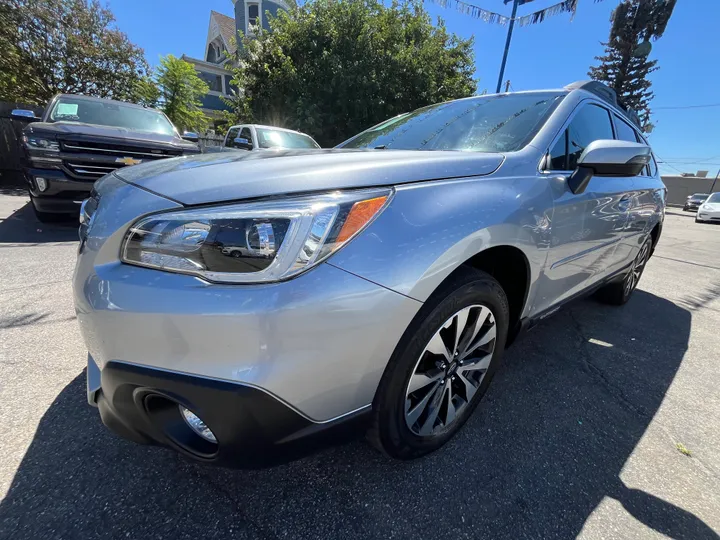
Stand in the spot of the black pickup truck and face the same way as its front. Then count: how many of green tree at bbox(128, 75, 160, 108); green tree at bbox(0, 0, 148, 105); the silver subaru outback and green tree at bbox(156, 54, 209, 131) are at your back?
3

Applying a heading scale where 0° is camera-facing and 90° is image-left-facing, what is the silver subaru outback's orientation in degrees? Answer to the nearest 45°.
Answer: approximately 45°

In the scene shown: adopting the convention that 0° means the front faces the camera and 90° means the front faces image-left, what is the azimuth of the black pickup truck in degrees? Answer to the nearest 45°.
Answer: approximately 0°

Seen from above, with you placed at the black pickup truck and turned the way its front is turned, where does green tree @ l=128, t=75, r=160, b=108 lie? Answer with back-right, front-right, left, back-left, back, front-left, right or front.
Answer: back

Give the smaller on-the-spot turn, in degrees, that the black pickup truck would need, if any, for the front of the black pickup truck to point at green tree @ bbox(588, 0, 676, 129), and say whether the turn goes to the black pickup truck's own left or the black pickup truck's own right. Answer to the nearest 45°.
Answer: approximately 90° to the black pickup truck's own left

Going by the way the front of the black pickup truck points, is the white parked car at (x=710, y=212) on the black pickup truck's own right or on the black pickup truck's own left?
on the black pickup truck's own left

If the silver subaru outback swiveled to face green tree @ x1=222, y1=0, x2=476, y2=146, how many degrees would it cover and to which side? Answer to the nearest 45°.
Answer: approximately 135° to its right

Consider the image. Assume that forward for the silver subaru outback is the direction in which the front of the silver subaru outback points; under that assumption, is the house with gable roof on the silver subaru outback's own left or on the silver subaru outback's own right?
on the silver subaru outback's own right

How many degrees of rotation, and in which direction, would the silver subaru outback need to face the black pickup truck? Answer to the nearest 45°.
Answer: approximately 90° to its right

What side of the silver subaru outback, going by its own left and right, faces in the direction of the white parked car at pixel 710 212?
back

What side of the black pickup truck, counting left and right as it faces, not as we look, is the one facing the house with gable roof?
back

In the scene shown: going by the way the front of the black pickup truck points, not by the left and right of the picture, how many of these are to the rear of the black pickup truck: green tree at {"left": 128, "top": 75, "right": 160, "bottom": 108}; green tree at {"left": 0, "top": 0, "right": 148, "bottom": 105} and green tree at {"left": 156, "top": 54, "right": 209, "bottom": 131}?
3
